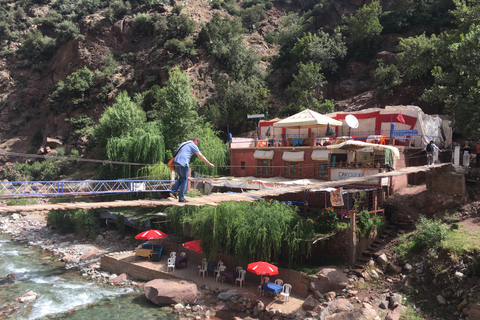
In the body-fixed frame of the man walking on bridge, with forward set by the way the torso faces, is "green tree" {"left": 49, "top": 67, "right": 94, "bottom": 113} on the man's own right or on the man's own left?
on the man's own left

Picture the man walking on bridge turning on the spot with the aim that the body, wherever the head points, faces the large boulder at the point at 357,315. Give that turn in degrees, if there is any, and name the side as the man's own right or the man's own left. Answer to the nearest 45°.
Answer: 0° — they already face it

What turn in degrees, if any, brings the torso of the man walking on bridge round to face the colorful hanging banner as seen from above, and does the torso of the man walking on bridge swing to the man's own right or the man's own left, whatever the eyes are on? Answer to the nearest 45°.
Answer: approximately 45° to the man's own left

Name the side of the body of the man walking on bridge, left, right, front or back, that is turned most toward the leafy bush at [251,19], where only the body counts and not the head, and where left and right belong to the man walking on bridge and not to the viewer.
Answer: left

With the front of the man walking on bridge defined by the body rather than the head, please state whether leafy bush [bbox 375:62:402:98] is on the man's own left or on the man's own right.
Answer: on the man's own left

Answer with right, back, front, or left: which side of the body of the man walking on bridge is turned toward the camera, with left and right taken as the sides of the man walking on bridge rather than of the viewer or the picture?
right

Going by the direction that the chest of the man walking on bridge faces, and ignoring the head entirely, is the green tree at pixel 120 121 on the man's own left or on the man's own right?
on the man's own left

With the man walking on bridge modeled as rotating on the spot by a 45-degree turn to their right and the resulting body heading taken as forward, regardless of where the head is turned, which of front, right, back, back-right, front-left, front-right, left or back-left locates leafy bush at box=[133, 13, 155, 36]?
back-left

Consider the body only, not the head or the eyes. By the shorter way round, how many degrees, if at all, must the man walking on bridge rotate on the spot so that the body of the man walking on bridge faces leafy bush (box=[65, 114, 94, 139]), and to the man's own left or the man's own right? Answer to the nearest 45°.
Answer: approximately 90° to the man's own left

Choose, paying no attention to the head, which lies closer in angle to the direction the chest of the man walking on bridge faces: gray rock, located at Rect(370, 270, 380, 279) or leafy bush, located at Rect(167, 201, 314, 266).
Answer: the gray rock

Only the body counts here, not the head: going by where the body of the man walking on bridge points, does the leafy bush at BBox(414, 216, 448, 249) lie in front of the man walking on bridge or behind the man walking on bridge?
in front
